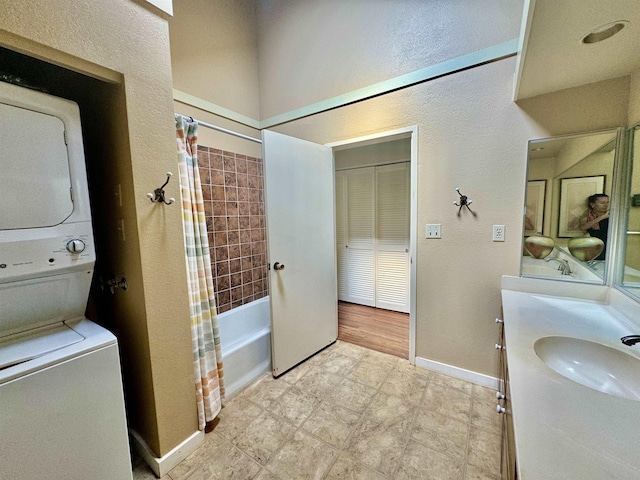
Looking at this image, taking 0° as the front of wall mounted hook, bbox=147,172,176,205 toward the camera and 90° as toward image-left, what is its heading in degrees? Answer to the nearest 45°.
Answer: approximately 315°

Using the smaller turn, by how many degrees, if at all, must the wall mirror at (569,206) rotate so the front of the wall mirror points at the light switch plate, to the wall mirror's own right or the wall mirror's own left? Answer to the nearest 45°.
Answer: approximately 90° to the wall mirror's own right

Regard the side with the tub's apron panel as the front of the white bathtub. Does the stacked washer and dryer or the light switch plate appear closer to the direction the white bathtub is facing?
the light switch plate

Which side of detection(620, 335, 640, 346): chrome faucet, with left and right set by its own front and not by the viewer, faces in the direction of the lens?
left

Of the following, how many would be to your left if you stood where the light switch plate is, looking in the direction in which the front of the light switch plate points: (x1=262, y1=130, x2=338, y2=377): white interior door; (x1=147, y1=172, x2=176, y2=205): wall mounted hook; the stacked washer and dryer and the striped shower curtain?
0

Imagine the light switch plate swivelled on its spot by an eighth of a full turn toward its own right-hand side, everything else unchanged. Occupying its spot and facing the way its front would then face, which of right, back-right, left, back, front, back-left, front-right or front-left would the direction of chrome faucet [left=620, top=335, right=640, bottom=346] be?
left

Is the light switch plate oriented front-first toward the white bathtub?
no

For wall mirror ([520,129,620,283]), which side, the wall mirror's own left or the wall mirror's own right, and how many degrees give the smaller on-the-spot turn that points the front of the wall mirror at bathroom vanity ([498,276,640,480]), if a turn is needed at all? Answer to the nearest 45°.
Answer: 0° — it already faces it

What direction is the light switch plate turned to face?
toward the camera

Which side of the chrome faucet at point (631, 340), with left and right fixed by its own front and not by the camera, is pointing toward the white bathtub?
front

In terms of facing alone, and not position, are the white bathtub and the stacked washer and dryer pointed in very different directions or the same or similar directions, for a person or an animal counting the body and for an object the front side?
same or similar directions

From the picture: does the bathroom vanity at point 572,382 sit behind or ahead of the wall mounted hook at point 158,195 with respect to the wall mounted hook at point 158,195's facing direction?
ahead

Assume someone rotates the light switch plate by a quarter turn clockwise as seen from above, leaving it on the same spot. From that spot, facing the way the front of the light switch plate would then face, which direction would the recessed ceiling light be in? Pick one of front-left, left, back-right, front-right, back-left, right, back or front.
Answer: back-left

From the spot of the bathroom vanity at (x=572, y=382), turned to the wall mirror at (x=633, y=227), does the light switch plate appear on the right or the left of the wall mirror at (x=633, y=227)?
left

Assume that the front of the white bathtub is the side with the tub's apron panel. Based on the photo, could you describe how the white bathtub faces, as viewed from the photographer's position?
facing the viewer and to the right of the viewer

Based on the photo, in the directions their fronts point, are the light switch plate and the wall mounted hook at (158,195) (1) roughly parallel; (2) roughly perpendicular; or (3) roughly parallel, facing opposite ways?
roughly perpendicular

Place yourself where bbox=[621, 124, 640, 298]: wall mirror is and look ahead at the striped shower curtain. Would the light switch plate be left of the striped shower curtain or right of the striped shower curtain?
right
